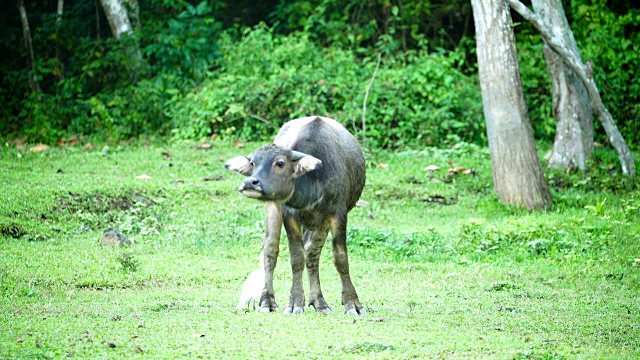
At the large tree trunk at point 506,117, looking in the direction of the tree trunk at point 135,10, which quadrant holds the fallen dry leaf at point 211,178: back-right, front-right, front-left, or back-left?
front-left

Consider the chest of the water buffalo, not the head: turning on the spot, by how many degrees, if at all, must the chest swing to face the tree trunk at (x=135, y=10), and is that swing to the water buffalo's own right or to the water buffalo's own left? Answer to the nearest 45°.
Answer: approximately 180°

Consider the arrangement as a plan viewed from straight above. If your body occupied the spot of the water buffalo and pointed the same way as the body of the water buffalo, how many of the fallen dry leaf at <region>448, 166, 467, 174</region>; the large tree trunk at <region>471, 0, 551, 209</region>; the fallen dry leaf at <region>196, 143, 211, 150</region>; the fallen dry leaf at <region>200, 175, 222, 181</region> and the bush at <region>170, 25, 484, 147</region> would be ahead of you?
0

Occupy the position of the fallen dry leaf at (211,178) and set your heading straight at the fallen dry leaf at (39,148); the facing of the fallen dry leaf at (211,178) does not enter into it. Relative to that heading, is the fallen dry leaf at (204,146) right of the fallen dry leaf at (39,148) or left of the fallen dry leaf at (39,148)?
right

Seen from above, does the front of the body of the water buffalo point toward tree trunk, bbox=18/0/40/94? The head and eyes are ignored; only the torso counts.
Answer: no

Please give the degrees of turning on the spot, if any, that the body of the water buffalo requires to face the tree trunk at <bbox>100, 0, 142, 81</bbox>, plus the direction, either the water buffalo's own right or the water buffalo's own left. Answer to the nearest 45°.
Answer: approximately 180°

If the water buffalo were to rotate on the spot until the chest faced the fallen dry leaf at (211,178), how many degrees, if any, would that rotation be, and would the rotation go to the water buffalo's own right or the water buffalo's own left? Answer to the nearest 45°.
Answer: approximately 180°

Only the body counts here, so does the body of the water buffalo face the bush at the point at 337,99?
no

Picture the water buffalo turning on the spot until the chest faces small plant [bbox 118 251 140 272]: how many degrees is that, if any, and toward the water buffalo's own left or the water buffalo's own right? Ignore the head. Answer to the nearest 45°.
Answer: approximately 135° to the water buffalo's own right

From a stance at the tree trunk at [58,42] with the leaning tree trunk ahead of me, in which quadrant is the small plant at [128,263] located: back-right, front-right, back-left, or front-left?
front-right

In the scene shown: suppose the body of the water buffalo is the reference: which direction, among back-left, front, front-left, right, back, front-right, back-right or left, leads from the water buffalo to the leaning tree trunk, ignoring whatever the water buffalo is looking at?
back-left

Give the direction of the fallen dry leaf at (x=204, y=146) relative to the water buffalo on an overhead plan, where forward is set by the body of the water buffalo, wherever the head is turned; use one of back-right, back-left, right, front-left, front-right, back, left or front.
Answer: back

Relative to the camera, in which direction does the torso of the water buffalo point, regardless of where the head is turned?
toward the camera
